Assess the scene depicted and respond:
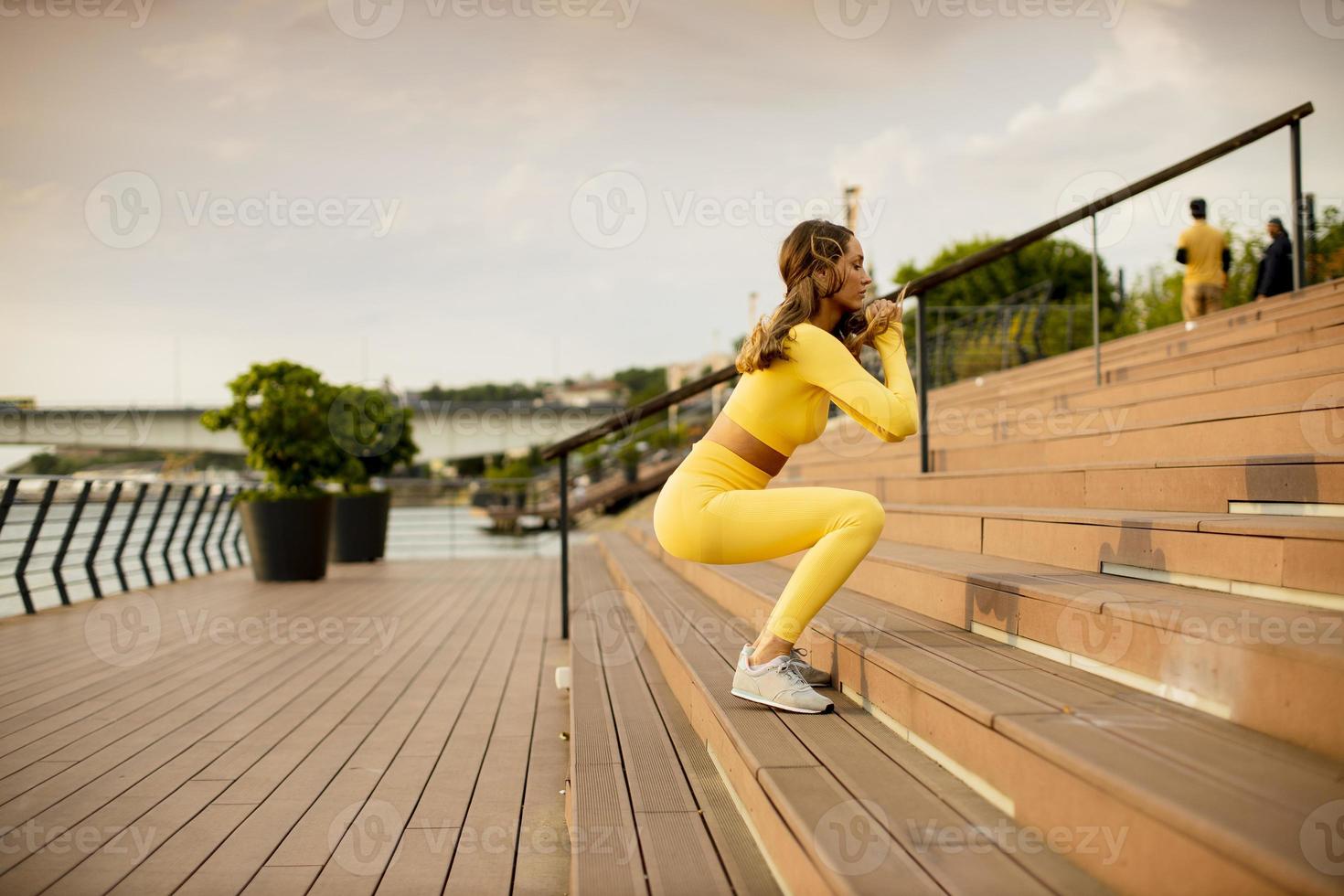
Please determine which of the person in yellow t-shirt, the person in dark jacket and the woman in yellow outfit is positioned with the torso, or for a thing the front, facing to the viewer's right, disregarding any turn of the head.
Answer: the woman in yellow outfit

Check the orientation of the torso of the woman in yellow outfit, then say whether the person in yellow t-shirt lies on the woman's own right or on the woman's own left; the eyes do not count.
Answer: on the woman's own left

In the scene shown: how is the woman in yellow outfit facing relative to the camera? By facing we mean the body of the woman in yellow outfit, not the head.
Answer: to the viewer's right

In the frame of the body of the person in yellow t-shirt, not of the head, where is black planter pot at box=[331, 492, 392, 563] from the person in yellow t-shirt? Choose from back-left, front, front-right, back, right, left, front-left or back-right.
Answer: left

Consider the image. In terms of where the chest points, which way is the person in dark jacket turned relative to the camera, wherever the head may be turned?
to the viewer's left

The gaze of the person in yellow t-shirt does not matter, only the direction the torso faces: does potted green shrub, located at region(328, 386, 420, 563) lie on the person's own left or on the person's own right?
on the person's own left

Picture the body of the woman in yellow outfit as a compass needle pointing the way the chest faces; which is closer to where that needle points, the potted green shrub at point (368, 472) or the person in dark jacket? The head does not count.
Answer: the person in dark jacket

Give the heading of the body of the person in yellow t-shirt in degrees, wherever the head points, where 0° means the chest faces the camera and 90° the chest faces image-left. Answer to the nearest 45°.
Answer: approximately 180°

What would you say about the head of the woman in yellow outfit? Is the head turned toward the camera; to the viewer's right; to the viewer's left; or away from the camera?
to the viewer's right
